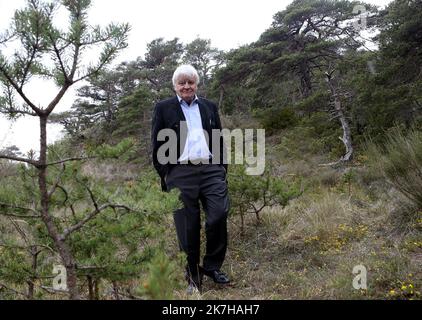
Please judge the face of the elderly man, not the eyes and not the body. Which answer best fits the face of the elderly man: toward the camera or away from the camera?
toward the camera

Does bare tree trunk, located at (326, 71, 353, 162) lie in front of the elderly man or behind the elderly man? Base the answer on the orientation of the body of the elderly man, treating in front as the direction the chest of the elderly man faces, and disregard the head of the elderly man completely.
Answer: behind

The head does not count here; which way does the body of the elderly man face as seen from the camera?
toward the camera
